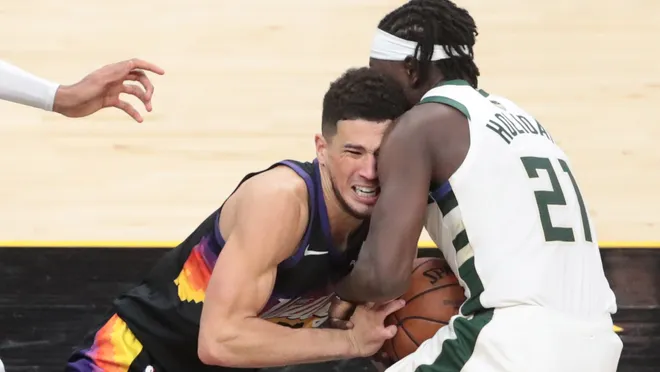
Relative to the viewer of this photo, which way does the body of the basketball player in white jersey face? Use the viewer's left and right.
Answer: facing away from the viewer and to the left of the viewer

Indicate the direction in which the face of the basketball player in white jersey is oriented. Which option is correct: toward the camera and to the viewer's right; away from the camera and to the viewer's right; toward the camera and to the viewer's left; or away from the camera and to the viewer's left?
away from the camera and to the viewer's left

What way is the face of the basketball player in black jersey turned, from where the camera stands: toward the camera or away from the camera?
toward the camera

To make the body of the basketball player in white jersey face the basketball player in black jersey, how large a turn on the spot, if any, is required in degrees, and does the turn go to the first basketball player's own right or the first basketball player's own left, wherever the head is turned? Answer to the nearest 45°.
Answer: approximately 45° to the first basketball player's own left
